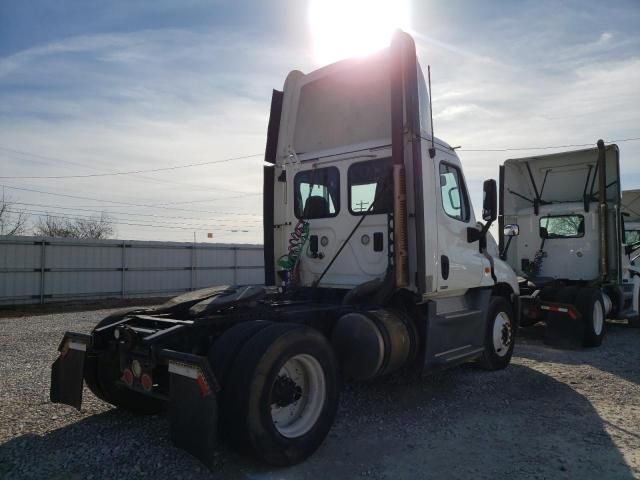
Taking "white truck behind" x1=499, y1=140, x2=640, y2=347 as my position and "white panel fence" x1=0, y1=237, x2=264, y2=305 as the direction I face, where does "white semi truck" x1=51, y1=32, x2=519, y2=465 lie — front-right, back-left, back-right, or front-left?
front-left

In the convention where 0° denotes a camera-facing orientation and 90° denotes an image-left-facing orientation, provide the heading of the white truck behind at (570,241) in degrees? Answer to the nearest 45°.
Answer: approximately 225°

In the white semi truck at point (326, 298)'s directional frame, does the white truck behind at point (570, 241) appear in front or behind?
in front

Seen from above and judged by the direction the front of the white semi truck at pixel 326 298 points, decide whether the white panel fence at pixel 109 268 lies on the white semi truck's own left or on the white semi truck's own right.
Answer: on the white semi truck's own left

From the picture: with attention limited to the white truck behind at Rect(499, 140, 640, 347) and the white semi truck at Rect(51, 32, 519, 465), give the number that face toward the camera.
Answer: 0

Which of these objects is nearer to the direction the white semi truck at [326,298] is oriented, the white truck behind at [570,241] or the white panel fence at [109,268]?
the white truck behind

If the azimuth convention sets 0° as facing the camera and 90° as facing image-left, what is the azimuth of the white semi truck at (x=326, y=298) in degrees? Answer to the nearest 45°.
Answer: approximately 225°

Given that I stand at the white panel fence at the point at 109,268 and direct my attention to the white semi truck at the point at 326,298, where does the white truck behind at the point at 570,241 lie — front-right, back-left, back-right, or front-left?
front-left
